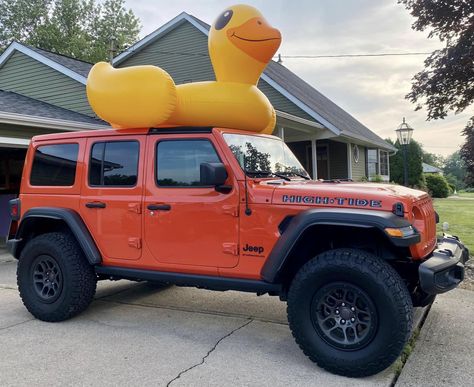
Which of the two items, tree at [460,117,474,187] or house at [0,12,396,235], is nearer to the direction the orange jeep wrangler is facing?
the tree

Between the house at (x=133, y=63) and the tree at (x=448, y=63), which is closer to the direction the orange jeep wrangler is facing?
the tree

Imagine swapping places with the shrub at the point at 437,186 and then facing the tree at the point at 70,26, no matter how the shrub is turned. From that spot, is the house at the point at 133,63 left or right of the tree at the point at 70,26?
left

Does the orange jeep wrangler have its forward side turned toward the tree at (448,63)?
no

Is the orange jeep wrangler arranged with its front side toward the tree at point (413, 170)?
no

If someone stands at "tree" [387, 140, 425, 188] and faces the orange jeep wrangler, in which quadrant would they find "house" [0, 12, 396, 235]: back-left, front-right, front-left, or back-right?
front-right

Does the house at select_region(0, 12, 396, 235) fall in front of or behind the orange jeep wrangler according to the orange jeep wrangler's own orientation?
behind

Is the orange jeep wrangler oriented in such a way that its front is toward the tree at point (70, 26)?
no

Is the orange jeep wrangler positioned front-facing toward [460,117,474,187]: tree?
no
